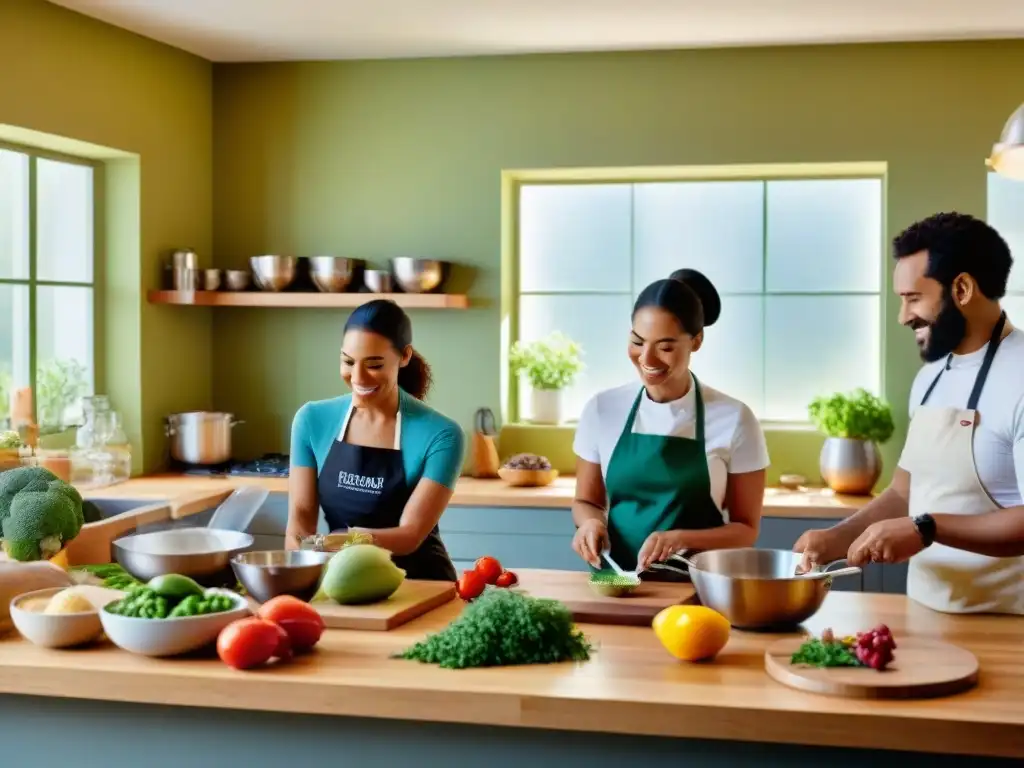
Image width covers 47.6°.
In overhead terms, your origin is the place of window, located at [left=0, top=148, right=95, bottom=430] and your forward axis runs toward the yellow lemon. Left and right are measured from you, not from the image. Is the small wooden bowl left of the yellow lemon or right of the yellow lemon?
left

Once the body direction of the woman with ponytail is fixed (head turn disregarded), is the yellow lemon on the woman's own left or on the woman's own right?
on the woman's own left

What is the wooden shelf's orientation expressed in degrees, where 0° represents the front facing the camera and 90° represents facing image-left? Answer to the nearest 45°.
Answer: approximately 0°

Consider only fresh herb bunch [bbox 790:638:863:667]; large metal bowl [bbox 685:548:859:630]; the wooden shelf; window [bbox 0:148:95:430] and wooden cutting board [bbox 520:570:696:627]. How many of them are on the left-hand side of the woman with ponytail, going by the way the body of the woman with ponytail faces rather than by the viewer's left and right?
3

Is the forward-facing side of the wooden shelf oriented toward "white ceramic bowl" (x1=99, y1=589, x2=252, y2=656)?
yes

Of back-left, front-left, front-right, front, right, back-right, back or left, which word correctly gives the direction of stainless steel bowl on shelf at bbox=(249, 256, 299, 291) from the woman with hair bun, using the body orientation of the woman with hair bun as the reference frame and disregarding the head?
right

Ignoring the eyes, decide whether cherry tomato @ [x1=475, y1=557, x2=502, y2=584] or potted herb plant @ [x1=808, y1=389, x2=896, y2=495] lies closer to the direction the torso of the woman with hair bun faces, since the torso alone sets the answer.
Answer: the cherry tomato

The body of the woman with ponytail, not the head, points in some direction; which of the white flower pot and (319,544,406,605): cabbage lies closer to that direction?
the cabbage

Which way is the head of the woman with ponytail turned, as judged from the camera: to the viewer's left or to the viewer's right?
to the viewer's left
